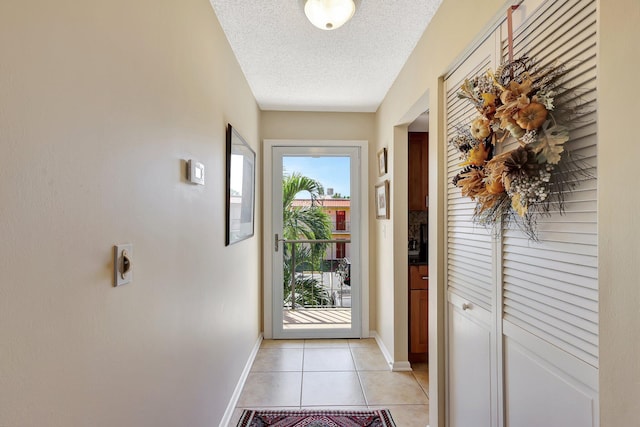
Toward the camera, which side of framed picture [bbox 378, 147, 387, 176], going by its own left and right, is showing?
left

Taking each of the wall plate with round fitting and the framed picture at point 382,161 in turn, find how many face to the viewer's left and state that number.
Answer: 1

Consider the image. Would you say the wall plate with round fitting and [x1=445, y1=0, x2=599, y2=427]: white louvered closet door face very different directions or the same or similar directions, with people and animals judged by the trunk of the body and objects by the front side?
very different directions

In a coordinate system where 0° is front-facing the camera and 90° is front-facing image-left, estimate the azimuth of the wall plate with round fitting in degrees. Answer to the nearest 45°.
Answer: approximately 315°

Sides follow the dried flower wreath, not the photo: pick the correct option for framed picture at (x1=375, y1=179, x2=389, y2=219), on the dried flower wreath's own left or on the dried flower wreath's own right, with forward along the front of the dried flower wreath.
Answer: on the dried flower wreath's own right

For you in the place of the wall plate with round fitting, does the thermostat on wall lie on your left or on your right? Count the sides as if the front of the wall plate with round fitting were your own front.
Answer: on your left

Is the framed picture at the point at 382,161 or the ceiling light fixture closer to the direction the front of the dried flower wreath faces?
the ceiling light fixture

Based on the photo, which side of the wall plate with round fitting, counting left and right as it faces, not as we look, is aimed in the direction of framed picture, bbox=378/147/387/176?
left

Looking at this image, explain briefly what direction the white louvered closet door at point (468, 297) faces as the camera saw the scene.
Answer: facing the viewer and to the left of the viewer

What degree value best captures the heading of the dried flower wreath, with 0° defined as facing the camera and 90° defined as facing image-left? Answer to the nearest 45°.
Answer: approximately 45°

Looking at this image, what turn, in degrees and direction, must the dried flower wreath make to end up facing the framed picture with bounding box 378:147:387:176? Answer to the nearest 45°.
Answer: approximately 90° to its right

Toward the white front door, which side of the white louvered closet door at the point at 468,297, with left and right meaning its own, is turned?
right

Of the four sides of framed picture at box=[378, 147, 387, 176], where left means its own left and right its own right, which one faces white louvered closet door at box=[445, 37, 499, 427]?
left

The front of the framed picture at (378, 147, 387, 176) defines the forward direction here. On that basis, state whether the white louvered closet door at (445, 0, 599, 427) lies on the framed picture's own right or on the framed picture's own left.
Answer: on the framed picture's own left

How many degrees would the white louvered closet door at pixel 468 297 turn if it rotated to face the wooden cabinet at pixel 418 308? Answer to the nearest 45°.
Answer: approximately 135° to its right
